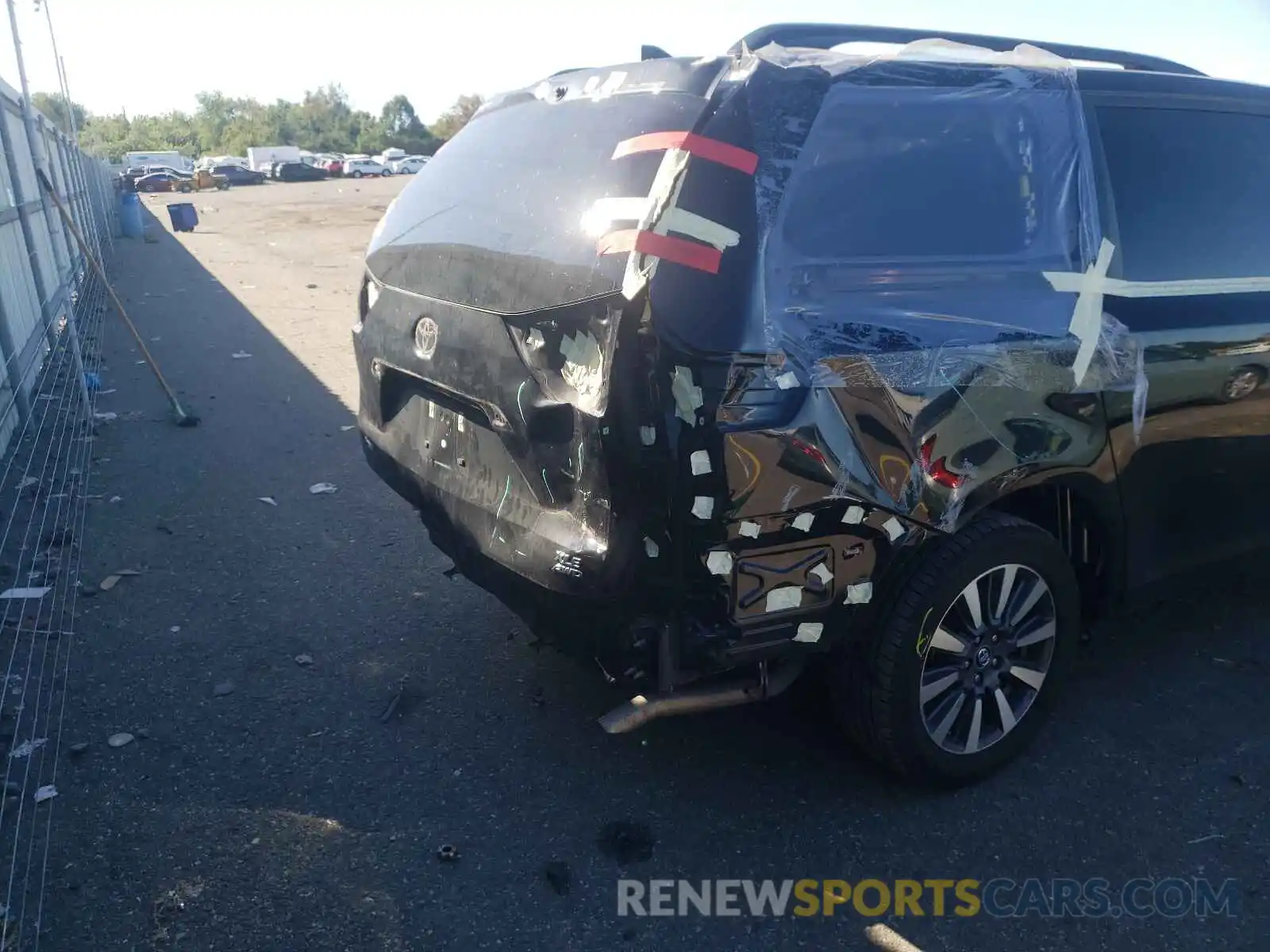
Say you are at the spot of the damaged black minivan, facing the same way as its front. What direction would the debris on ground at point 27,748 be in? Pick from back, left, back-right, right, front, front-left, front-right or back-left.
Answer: back-left

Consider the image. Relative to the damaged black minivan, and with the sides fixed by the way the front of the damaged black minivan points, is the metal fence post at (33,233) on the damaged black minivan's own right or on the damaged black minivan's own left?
on the damaged black minivan's own left

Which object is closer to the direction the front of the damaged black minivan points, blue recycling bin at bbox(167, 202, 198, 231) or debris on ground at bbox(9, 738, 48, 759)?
the blue recycling bin

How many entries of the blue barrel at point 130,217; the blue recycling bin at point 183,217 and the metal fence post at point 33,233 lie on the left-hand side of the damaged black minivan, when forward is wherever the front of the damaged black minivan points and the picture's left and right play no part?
3

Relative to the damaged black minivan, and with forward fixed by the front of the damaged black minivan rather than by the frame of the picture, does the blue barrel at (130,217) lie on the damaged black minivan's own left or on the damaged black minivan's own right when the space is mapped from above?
on the damaged black minivan's own left

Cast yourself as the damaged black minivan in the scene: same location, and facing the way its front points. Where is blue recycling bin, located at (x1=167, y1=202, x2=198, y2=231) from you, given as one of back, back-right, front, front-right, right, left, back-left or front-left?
left

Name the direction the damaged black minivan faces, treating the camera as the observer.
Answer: facing away from the viewer and to the right of the viewer

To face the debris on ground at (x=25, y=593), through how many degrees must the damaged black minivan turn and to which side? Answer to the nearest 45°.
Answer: approximately 135° to its left
